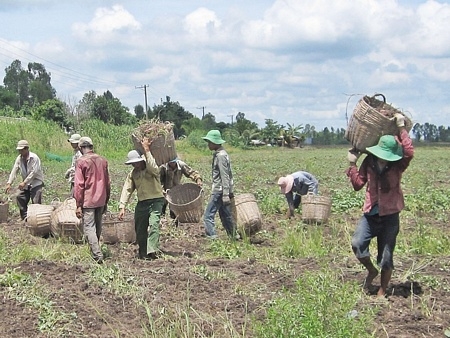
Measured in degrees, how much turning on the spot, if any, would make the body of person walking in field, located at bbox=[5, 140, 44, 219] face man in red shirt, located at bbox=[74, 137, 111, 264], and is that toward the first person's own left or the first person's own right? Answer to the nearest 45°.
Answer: approximately 45° to the first person's own left

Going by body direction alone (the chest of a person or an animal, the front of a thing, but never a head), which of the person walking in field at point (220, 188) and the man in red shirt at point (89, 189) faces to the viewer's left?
the person walking in field

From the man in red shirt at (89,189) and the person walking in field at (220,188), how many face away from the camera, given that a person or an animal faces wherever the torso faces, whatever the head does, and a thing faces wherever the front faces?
1

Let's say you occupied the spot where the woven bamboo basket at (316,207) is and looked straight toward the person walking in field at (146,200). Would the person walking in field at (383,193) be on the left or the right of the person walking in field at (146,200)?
left

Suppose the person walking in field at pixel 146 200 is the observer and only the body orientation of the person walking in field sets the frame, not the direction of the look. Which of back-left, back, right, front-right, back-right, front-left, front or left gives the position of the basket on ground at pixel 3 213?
right

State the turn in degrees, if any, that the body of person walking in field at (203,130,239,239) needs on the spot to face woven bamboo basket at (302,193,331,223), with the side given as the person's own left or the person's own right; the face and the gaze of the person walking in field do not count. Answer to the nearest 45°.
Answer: approximately 135° to the person's own right

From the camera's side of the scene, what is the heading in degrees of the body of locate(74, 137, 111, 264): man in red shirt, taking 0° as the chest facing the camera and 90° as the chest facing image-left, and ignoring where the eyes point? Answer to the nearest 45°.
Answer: approximately 180°

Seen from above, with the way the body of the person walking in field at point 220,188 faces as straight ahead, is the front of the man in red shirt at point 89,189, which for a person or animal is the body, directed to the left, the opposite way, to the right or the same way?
to the right

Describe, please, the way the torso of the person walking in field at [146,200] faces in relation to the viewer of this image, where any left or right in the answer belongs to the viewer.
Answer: facing the viewer and to the left of the viewer

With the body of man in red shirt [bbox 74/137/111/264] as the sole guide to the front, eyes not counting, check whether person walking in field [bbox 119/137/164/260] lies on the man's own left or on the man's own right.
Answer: on the man's own right

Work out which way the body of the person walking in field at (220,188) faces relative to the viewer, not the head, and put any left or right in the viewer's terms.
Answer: facing to the left of the viewer

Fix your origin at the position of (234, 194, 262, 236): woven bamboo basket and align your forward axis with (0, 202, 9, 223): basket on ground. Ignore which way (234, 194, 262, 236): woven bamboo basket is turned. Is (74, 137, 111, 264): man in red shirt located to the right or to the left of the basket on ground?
left
